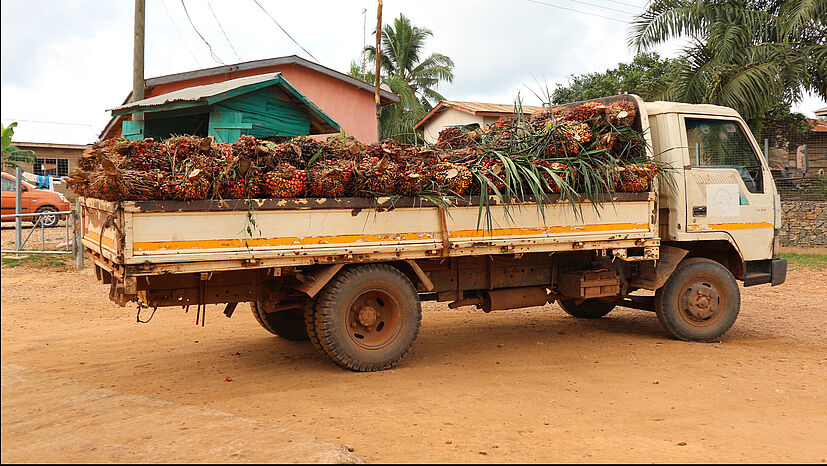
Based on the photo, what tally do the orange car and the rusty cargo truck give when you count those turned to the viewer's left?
0

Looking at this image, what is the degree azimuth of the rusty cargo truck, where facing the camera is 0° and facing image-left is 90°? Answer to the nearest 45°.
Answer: approximately 225°

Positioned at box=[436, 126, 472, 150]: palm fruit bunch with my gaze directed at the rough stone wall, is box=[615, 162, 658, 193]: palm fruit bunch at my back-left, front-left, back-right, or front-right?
front-right

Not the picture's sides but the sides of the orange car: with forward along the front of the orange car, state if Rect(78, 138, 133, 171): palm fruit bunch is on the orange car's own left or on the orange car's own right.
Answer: on the orange car's own right

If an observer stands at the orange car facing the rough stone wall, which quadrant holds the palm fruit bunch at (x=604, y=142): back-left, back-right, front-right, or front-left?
front-right

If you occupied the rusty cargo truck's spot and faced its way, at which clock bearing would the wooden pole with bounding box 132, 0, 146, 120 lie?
The wooden pole is roughly at 9 o'clock from the rusty cargo truck.

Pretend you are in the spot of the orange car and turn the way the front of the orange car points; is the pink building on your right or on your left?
on your right

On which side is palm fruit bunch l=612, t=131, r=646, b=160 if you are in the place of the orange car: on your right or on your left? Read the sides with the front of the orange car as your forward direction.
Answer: on your right

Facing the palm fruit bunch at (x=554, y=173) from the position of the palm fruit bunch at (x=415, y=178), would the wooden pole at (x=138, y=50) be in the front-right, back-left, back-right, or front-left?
back-left

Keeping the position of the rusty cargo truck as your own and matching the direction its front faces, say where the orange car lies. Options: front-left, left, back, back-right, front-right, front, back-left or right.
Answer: left

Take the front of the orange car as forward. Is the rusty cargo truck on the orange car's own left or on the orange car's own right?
on the orange car's own right

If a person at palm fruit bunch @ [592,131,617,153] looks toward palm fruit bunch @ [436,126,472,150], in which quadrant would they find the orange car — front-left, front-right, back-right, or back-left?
front-right

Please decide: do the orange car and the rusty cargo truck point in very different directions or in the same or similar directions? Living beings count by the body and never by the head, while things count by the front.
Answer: same or similar directions
